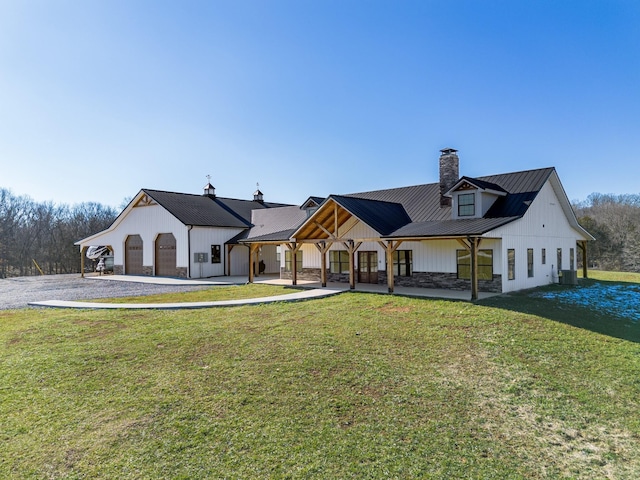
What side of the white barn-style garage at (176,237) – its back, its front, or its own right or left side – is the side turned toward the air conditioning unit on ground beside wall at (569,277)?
left

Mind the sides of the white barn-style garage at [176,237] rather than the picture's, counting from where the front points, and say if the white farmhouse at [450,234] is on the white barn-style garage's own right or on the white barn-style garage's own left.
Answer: on the white barn-style garage's own left

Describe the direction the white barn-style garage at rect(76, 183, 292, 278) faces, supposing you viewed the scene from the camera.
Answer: facing the viewer and to the left of the viewer

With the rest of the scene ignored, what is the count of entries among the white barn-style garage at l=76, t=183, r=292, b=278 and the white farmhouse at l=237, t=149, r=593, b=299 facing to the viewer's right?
0
